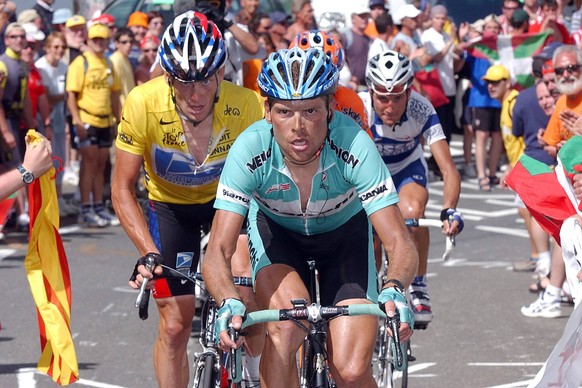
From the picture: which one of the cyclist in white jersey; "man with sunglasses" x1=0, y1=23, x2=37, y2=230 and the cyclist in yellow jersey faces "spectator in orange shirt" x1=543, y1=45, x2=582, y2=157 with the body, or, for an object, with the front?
the man with sunglasses

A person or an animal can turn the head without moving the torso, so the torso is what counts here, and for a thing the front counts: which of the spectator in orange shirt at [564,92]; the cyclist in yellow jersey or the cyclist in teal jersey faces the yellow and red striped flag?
the spectator in orange shirt

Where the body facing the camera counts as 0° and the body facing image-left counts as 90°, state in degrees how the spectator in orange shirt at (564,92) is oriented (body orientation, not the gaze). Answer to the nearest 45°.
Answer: approximately 45°

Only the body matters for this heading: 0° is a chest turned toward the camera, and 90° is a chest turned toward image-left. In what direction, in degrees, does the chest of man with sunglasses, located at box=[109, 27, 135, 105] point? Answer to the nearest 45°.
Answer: approximately 315°

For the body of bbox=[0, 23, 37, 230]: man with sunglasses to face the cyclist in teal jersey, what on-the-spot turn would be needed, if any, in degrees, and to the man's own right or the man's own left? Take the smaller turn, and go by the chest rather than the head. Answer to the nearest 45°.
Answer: approximately 45° to the man's own right

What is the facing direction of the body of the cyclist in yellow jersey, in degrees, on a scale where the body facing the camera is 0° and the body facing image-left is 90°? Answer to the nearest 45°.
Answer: approximately 0°

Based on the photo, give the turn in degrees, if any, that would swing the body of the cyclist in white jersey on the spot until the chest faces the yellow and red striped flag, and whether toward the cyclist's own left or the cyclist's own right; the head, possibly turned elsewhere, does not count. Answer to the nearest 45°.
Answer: approximately 45° to the cyclist's own right

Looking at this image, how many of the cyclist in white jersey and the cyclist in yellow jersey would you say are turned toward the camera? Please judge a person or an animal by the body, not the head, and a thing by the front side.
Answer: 2
